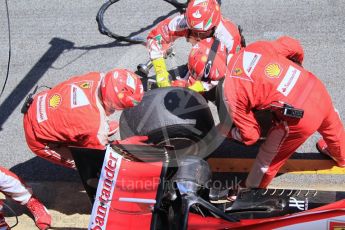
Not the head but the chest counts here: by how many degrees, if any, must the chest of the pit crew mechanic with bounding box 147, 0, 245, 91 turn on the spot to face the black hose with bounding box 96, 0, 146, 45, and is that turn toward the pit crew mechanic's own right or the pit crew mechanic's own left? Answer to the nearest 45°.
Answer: approximately 135° to the pit crew mechanic's own right

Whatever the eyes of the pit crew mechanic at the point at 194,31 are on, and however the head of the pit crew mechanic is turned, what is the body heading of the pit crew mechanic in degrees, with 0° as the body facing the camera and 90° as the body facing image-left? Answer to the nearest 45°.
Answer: approximately 0°

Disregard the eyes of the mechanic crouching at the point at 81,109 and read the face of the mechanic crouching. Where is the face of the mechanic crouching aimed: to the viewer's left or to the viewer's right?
to the viewer's right
